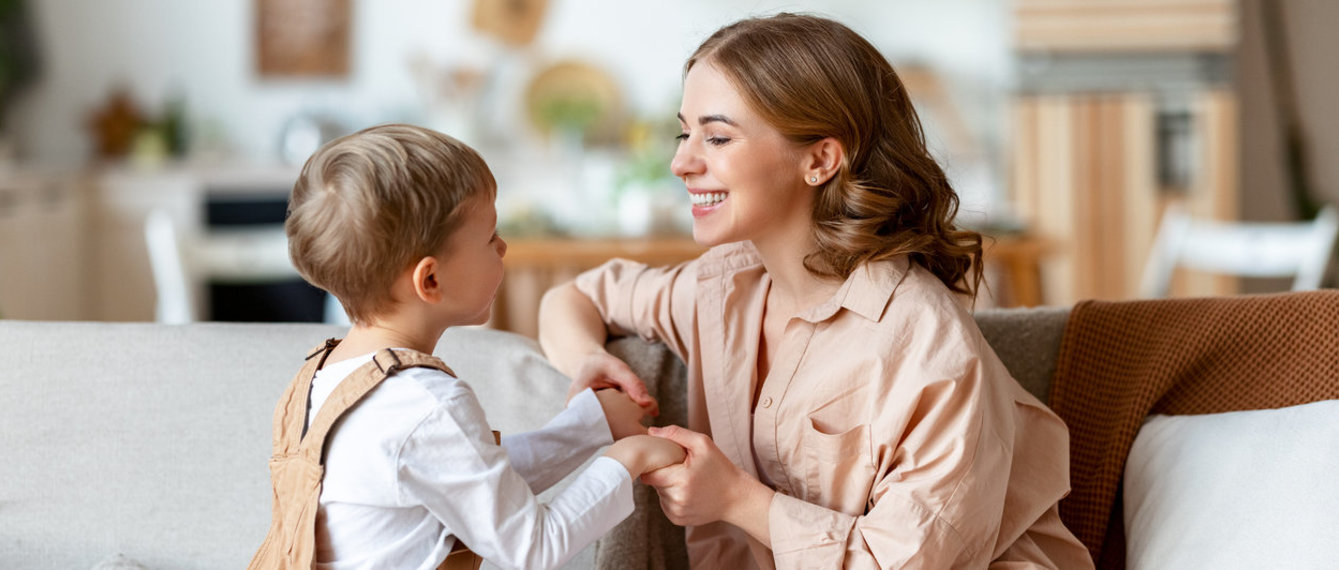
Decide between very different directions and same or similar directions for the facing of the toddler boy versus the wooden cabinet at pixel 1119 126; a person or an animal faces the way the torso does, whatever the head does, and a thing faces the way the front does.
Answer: very different directions

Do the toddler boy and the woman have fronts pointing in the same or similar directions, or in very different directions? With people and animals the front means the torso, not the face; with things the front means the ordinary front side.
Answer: very different directions

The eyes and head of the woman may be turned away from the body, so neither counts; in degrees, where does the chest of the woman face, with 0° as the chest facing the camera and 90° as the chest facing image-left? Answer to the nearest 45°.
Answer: approximately 45°

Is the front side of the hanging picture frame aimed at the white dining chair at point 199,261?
yes

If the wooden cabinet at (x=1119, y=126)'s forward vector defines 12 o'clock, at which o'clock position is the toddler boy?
The toddler boy is roughly at 12 o'clock from the wooden cabinet.

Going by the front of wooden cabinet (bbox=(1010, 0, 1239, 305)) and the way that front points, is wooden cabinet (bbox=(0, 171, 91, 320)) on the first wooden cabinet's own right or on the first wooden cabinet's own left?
on the first wooden cabinet's own right

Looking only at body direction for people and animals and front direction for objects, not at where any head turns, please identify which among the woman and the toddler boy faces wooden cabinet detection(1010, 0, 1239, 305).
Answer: the toddler boy

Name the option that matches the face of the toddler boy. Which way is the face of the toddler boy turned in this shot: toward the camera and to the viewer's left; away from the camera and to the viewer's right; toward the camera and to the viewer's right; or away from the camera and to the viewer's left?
away from the camera and to the viewer's right

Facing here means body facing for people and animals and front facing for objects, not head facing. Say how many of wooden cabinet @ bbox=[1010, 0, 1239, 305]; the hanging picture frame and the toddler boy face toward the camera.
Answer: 2

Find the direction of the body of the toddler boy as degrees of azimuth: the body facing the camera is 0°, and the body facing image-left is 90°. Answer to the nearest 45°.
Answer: approximately 225°

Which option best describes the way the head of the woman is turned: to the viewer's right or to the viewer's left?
to the viewer's left
